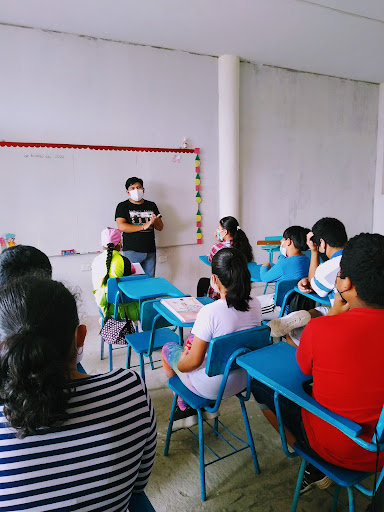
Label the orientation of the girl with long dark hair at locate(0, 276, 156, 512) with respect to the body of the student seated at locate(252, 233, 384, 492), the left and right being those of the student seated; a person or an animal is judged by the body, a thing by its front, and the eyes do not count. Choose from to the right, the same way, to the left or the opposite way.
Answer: the same way

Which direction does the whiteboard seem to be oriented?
toward the camera

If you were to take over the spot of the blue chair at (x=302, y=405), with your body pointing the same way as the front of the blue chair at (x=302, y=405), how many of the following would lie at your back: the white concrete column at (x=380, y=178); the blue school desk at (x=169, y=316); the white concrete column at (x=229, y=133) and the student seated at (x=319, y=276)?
0

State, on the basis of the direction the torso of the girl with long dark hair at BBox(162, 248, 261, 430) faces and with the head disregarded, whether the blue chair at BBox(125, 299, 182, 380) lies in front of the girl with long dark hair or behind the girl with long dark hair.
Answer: in front

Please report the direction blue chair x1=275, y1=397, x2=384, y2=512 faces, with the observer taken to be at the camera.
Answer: facing away from the viewer and to the left of the viewer

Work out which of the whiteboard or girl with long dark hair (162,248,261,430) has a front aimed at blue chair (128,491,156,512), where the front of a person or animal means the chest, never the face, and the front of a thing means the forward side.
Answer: the whiteboard

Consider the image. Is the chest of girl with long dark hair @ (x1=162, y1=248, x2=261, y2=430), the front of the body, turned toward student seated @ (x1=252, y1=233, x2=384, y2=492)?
no

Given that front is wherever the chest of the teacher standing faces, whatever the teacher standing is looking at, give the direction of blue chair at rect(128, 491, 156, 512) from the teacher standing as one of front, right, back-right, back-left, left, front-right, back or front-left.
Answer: front

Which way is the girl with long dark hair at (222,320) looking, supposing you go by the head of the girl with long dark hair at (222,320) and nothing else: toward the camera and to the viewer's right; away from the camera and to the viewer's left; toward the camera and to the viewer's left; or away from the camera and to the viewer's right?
away from the camera and to the viewer's left

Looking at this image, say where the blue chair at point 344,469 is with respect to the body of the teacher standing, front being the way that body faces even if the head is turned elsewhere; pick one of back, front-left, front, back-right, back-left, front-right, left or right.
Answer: front

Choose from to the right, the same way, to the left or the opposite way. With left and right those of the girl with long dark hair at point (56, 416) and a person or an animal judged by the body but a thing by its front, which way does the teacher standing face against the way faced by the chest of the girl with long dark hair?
the opposite way

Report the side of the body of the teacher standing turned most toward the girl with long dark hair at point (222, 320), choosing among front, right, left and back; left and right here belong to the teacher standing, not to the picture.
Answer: front

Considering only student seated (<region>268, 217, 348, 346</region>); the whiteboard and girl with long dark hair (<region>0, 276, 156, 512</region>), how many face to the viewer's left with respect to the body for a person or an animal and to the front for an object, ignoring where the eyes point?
1

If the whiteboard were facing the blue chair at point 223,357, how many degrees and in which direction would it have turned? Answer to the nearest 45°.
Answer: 0° — it already faces it

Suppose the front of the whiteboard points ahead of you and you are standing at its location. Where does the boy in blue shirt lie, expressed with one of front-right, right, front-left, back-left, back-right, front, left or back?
front-left

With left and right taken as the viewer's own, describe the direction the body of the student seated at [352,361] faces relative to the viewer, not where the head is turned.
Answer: facing away from the viewer and to the left of the viewer

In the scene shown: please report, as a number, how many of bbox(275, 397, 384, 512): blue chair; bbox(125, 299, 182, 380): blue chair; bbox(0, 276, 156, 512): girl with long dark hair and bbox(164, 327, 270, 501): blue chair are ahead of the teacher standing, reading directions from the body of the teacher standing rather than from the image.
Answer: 4

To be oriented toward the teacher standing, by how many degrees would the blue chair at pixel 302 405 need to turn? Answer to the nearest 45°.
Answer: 0° — it already faces them

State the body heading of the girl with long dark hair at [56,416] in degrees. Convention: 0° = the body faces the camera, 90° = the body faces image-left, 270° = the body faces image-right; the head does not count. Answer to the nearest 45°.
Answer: approximately 180°

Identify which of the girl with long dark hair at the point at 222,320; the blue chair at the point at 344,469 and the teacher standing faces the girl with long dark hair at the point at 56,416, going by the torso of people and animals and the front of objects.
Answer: the teacher standing

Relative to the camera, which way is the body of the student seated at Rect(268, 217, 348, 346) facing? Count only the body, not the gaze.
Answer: to the viewer's left
